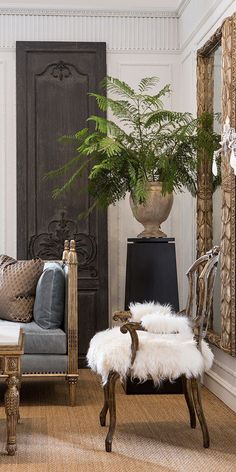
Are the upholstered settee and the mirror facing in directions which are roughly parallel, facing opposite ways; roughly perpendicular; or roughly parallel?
roughly perpendicular

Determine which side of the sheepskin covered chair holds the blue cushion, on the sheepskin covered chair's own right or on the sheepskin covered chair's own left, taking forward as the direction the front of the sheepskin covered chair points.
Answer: on the sheepskin covered chair's own right

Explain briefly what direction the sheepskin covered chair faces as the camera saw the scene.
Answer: facing to the left of the viewer

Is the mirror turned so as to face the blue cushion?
yes

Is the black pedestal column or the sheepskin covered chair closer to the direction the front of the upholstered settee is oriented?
the sheepskin covered chair

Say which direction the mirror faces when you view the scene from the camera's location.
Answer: facing to the left of the viewer

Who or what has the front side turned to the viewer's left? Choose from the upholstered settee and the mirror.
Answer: the mirror

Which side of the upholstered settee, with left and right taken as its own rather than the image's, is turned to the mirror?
left
